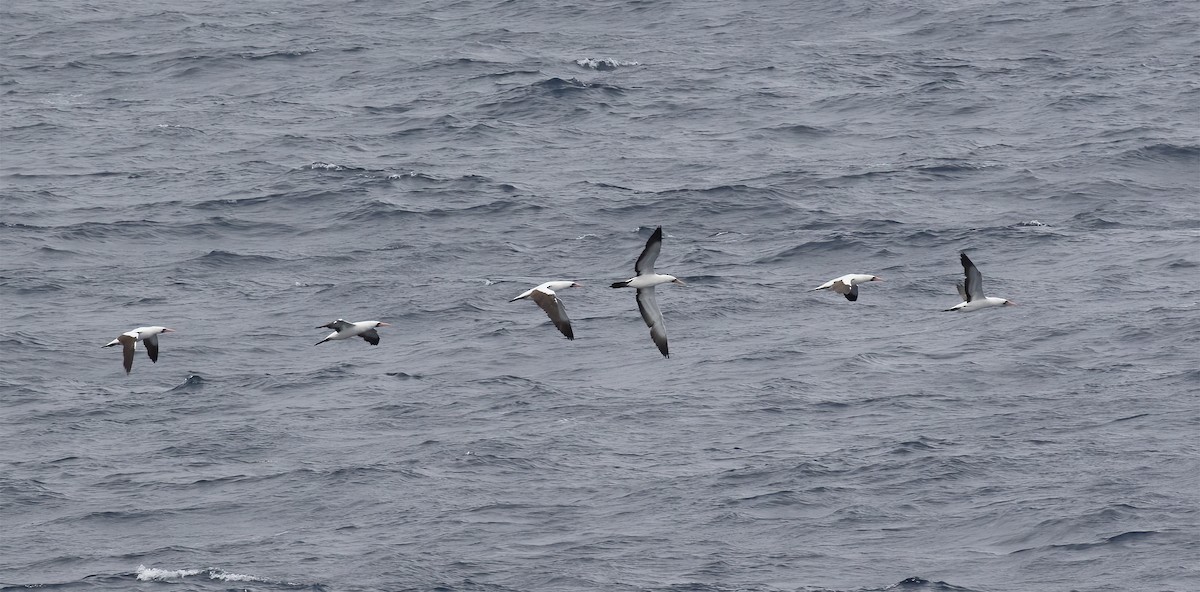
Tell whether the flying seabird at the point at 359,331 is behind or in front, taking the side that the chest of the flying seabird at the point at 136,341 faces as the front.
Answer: in front

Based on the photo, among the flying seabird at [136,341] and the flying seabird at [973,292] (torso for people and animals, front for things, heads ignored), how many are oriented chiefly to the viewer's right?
2

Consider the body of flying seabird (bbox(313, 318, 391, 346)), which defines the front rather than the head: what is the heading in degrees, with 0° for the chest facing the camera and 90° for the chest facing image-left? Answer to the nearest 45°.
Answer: approximately 270°

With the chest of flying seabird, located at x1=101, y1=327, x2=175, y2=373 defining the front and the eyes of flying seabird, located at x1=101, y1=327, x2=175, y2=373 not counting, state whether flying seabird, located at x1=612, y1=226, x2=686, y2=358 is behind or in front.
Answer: in front

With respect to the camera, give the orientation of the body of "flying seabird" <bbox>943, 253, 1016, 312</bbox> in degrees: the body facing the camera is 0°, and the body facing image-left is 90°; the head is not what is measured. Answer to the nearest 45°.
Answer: approximately 270°

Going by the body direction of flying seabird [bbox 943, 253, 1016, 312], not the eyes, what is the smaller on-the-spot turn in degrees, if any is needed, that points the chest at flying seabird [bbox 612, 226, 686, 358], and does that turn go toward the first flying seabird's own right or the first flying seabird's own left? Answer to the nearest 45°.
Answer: approximately 135° to the first flying seabird's own right

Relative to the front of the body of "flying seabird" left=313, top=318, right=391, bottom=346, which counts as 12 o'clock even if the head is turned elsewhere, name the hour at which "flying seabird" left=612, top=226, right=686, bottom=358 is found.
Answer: "flying seabird" left=612, top=226, right=686, bottom=358 is roughly at 1 o'clock from "flying seabird" left=313, top=318, right=391, bottom=346.

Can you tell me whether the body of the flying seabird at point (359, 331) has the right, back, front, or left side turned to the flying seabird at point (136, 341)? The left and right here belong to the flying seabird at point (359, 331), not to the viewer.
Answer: back

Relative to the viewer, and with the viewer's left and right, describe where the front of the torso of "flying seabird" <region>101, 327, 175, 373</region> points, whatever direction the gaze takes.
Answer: facing to the right of the viewer

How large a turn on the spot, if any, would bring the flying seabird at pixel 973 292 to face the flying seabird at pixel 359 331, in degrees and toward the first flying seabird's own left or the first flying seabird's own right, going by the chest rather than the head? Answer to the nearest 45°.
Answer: approximately 180°
